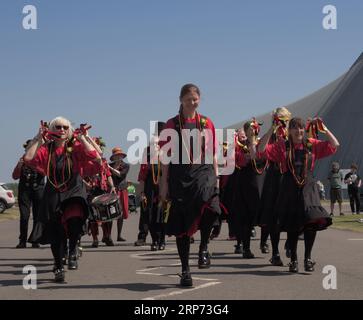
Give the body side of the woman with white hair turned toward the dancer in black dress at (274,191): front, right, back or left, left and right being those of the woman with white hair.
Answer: left

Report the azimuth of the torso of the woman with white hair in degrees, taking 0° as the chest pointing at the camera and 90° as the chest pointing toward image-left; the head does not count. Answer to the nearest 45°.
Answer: approximately 0°

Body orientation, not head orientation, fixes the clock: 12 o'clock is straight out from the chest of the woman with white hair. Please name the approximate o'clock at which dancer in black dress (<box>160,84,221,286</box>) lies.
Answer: The dancer in black dress is roughly at 10 o'clock from the woman with white hair.

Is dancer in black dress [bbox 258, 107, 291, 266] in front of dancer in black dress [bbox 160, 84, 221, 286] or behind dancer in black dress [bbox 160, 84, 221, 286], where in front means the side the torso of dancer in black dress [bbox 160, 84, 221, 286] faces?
behind

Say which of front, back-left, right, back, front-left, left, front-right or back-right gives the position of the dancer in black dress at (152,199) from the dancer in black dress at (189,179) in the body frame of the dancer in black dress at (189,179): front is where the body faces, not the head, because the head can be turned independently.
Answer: back

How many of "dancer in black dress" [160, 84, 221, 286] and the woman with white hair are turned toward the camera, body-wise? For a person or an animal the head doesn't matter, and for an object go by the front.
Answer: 2
